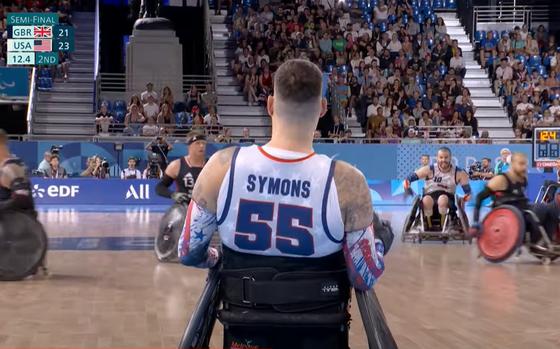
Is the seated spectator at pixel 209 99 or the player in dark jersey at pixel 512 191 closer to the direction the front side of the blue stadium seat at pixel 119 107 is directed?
the player in dark jersey

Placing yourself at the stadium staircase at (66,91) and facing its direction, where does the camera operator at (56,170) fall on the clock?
The camera operator is roughly at 12 o'clock from the stadium staircase.

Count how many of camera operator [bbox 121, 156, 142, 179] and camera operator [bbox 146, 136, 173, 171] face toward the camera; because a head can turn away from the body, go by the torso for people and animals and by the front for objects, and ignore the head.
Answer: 2

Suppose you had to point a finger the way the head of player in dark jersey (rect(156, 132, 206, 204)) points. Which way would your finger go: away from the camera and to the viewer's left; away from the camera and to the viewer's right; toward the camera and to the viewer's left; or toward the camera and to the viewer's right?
toward the camera and to the viewer's right

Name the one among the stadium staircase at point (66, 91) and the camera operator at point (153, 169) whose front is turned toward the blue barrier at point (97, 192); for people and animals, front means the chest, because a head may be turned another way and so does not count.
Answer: the stadium staircase

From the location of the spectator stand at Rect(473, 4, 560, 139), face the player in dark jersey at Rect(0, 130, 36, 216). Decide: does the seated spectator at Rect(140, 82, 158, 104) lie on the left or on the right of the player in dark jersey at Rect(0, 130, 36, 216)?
right

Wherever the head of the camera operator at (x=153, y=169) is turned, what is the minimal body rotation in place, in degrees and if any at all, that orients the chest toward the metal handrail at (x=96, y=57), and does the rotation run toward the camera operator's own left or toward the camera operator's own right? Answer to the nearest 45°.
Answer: approximately 180°

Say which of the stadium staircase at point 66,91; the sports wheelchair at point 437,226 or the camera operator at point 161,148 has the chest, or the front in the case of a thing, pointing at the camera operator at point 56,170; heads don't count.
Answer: the stadium staircase

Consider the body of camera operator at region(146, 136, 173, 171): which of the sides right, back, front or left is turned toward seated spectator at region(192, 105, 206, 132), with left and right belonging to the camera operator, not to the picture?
back
